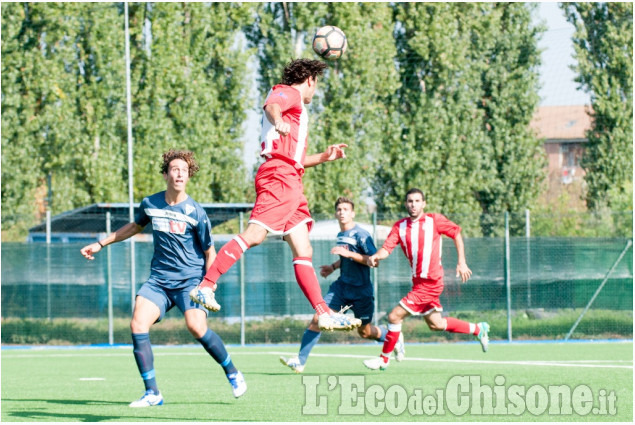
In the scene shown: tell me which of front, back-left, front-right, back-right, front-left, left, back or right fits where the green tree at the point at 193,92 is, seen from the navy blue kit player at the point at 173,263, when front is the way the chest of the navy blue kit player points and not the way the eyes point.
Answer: back

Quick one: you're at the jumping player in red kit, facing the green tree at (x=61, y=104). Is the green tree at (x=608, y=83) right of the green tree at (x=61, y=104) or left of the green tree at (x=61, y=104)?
right

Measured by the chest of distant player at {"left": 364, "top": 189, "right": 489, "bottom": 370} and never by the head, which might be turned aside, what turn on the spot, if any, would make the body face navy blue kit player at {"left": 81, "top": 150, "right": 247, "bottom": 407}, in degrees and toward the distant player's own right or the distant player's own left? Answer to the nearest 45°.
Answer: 0° — they already face them

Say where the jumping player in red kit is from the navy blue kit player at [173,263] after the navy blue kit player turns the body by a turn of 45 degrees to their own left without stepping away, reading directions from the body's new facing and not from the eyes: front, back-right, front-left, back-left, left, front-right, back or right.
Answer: front

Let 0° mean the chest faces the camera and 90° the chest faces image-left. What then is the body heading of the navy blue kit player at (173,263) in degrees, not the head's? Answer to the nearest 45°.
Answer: approximately 0°

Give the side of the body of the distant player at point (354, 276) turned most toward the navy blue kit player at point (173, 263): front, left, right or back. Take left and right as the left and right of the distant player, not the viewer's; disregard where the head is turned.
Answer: front

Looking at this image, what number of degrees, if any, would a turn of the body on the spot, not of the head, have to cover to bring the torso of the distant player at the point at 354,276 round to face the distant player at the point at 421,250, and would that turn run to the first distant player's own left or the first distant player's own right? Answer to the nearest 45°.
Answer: approximately 90° to the first distant player's own left

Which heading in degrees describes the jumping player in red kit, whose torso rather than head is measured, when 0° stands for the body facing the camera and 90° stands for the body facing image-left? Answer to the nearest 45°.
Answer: approximately 270°
